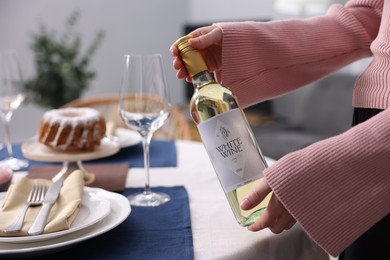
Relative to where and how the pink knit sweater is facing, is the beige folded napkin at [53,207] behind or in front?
in front

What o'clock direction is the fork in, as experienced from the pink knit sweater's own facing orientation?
The fork is roughly at 11 o'clock from the pink knit sweater.

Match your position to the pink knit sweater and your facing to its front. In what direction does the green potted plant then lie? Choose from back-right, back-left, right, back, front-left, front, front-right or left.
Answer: front-right

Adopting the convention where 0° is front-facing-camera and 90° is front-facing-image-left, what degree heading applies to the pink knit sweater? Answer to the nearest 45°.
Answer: approximately 90°

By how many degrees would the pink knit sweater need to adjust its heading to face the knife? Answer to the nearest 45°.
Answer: approximately 45° to its left

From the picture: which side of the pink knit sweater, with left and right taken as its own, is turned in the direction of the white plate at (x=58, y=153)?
front

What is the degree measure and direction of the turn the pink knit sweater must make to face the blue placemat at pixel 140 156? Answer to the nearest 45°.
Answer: approximately 45° to its right

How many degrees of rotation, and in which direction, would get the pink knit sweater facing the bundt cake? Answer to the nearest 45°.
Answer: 0° — it already faces it
